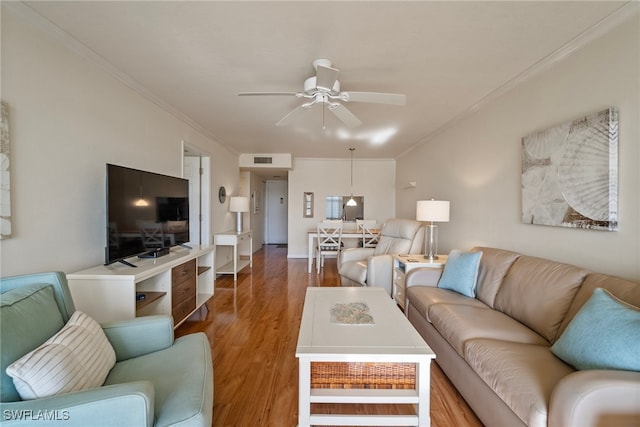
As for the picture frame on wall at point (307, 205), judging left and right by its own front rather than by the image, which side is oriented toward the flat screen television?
front

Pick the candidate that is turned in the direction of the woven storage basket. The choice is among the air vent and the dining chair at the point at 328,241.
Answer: the air vent

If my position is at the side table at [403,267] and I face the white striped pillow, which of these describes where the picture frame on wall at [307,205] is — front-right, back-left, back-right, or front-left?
back-right

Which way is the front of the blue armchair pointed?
to the viewer's right

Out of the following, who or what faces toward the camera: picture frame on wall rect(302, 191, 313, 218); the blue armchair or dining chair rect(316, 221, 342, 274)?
the picture frame on wall

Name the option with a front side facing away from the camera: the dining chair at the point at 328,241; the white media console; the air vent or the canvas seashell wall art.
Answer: the dining chair

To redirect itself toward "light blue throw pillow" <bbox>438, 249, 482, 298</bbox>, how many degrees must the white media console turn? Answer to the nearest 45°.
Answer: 0° — it already faces it

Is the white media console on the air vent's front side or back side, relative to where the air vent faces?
on the front side

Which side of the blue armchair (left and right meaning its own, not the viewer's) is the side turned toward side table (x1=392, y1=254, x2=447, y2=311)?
front

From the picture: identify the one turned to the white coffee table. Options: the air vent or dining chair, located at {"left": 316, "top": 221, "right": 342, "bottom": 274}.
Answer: the air vent

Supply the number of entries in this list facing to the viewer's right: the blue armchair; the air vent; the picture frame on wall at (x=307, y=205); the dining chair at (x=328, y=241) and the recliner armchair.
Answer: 1

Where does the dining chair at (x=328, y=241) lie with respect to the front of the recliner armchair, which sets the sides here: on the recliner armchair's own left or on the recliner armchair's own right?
on the recliner armchair's own right

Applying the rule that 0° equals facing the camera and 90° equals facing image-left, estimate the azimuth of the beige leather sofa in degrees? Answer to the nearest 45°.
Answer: approximately 45°

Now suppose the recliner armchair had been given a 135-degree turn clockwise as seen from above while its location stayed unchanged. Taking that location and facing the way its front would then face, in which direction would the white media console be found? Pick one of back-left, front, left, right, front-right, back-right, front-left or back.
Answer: back-left

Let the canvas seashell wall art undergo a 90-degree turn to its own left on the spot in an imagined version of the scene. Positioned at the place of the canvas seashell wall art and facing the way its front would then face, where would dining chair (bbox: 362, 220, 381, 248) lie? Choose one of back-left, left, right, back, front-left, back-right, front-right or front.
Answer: back

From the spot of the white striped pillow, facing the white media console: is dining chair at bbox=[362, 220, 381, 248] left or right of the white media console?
right

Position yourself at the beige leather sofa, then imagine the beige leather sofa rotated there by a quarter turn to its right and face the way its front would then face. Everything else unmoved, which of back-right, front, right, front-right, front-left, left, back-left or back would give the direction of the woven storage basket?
left

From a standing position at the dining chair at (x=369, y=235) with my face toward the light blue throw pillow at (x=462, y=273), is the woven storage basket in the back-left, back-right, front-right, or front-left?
front-right

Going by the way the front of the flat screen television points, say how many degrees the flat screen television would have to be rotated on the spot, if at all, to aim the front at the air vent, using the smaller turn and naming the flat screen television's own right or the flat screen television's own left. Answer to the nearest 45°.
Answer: approximately 90° to the flat screen television's own left

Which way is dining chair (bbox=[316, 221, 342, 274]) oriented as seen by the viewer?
away from the camera

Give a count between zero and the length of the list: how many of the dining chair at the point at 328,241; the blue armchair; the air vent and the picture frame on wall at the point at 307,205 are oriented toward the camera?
2

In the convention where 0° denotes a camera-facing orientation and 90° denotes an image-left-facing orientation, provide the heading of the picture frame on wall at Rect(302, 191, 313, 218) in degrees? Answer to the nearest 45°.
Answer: approximately 0°

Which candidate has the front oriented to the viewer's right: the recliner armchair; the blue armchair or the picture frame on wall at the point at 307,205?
the blue armchair
